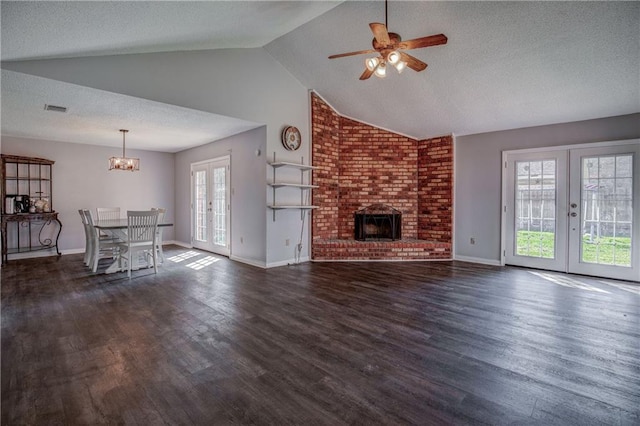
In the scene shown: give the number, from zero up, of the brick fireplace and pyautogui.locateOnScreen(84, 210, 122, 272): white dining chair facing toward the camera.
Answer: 1

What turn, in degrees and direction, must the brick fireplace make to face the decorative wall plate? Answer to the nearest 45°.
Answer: approximately 45° to its right

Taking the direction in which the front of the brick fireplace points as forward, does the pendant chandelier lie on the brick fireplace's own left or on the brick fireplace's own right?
on the brick fireplace's own right

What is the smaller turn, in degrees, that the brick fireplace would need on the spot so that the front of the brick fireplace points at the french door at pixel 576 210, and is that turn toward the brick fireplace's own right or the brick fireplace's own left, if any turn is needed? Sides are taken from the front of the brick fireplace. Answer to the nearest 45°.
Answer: approximately 90° to the brick fireplace's own left

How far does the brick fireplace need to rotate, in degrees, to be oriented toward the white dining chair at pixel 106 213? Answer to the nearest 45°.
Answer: approximately 90° to its right

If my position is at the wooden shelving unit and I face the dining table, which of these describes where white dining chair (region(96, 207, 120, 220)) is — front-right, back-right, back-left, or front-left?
front-left

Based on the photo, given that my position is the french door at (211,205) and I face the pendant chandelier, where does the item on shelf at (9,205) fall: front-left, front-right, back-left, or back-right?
front-right

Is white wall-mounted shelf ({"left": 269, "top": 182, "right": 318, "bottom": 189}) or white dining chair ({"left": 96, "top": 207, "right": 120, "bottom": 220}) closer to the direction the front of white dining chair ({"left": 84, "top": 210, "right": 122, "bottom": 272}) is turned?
the white wall-mounted shelf

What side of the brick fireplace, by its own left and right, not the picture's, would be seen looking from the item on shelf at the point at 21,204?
right

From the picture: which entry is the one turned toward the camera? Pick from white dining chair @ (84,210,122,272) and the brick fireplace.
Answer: the brick fireplace

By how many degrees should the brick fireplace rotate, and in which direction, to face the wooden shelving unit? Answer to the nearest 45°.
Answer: approximately 90° to its right

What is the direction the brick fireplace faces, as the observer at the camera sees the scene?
facing the viewer

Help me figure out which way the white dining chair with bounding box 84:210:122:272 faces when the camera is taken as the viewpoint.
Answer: facing to the right of the viewer

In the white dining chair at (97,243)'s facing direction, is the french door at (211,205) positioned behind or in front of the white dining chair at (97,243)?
in front

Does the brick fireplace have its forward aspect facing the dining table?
no

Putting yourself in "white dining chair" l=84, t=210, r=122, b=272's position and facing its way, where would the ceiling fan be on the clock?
The ceiling fan is roughly at 2 o'clock from the white dining chair.

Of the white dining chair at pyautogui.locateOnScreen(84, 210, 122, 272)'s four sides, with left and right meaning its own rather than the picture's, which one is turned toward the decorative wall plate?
front
